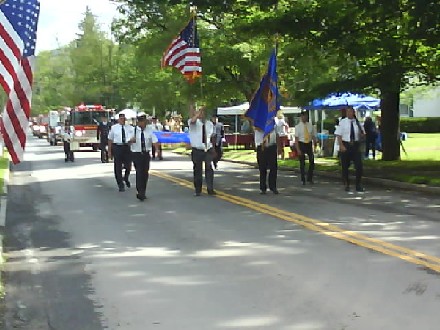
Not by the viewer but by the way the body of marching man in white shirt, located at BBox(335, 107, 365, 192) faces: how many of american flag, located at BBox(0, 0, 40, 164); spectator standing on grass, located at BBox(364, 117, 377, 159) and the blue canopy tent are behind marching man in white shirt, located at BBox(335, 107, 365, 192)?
2

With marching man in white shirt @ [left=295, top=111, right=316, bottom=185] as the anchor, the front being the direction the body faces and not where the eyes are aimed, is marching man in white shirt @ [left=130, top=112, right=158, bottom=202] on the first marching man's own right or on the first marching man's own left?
on the first marching man's own right

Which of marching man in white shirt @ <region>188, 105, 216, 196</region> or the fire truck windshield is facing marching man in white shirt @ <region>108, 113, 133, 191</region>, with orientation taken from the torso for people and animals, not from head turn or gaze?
the fire truck windshield

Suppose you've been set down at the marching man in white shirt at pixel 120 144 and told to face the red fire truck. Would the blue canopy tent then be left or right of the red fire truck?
right

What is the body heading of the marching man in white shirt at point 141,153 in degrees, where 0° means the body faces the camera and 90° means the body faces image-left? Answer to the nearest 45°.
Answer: approximately 0°

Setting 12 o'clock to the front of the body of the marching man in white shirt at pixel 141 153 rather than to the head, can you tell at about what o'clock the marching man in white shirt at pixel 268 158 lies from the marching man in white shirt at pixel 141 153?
the marching man in white shirt at pixel 268 158 is roughly at 9 o'clock from the marching man in white shirt at pixel 141 153.

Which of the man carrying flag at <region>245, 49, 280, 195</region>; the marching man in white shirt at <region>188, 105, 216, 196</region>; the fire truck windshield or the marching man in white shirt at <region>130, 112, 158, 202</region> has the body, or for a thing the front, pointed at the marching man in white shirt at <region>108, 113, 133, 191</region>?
the fire truck windshield

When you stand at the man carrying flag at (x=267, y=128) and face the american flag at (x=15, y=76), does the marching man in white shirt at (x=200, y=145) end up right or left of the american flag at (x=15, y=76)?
right
